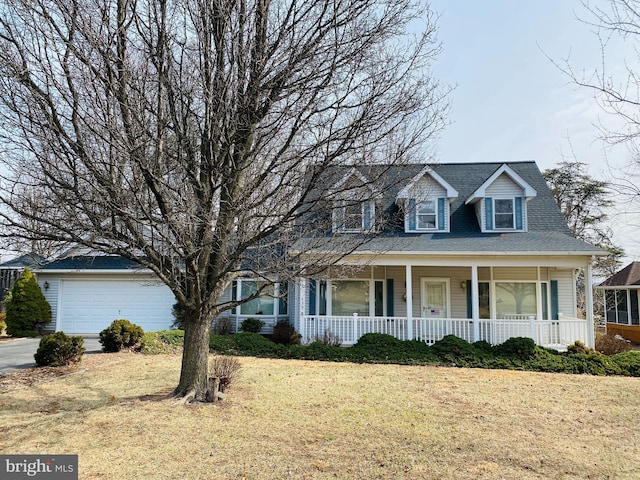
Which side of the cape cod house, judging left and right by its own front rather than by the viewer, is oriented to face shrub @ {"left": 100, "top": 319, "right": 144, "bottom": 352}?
right

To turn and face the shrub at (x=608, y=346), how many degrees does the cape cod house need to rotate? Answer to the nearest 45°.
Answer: approximately 90° to its left

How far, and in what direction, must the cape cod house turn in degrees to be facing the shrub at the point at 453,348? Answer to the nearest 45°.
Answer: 0° — it already faces it

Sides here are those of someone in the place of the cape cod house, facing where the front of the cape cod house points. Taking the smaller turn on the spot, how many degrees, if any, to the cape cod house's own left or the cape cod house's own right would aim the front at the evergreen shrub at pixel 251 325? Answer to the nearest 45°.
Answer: approximately 90° to the cape cod house's own right

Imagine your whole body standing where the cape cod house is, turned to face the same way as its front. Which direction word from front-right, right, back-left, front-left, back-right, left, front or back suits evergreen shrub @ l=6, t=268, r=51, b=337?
right

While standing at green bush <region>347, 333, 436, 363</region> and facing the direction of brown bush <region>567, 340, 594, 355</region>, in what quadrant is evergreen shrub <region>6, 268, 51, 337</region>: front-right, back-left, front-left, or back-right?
back-left

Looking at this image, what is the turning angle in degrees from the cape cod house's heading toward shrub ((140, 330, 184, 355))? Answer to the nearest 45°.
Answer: approximately 90° to its right

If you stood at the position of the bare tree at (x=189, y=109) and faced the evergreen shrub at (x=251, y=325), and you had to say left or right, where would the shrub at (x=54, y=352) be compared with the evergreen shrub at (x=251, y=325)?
left

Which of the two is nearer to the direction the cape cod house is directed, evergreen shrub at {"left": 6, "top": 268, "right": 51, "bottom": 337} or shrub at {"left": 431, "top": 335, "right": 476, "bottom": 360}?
the shrub

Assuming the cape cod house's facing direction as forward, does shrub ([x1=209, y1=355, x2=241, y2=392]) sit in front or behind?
in front

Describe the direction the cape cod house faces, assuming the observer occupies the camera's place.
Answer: facing the viewer
